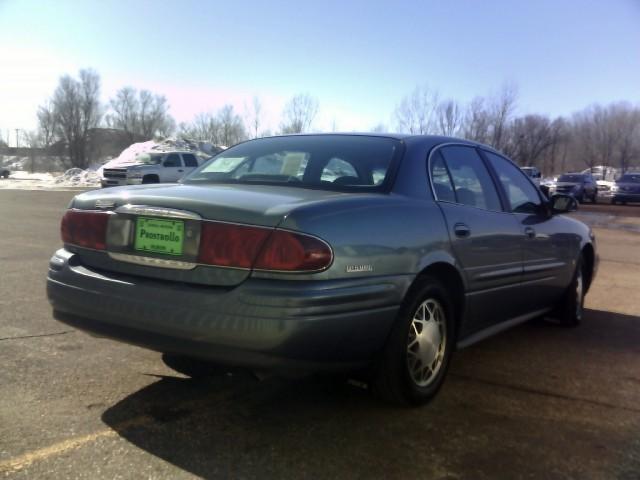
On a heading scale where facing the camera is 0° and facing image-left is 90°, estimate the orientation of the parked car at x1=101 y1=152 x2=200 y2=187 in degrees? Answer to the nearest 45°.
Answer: approximately 45°

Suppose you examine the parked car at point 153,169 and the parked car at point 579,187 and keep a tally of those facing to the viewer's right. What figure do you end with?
0

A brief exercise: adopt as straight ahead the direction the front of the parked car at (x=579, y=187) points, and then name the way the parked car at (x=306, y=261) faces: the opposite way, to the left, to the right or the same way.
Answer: the opposite way

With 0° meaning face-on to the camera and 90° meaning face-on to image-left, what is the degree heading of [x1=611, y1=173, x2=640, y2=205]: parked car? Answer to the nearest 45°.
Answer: approximately 45°

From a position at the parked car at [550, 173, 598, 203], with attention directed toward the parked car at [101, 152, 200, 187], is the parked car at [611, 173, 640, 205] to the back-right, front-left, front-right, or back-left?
back-left

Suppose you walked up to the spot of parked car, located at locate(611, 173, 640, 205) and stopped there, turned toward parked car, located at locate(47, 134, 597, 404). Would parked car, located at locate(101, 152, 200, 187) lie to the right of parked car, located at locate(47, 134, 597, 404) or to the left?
right

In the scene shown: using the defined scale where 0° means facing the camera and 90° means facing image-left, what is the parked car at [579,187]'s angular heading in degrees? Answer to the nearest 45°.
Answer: approximately 45°

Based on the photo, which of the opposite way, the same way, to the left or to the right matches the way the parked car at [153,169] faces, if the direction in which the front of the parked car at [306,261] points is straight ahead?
the opposite way

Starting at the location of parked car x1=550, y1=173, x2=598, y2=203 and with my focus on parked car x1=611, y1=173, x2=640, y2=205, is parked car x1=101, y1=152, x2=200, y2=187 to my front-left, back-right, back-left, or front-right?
back-right

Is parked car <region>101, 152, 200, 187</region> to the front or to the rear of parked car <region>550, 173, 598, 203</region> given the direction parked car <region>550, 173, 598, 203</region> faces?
to the front

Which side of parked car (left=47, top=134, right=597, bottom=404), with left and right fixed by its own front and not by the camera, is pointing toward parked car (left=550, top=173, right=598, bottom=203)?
front

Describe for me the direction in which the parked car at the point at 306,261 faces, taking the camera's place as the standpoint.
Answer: facing away from the viewer and to the right of the viewer

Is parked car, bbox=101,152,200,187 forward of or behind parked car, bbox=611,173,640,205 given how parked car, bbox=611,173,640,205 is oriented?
forward
